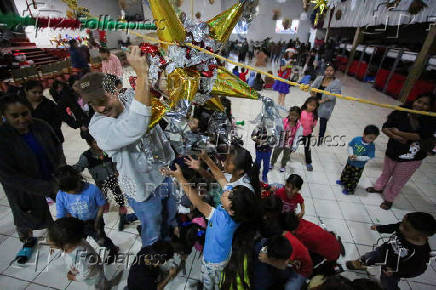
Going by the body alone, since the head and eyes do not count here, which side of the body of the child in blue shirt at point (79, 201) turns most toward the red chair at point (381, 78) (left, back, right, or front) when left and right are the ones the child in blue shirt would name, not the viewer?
left

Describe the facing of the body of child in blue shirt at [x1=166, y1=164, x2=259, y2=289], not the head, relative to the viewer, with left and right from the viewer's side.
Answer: facing to the left of the viewer

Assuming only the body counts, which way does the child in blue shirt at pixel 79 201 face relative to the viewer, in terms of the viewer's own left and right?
facing the viewer

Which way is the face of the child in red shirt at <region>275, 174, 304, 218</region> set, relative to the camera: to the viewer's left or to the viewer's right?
to the viewer's left

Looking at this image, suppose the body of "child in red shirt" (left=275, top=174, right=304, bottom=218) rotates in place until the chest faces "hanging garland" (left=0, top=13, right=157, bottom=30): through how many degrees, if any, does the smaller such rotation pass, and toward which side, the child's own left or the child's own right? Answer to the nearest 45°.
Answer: approximately 135° to the child's own right

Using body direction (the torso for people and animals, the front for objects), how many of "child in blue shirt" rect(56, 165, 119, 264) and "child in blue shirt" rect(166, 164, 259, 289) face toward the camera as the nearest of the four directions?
1

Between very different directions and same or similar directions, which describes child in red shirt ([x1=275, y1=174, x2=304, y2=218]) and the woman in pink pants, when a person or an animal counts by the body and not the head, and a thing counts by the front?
same or similar directions

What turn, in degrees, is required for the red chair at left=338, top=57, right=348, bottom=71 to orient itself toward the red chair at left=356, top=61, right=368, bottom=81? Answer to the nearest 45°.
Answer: approximately 45° to its left

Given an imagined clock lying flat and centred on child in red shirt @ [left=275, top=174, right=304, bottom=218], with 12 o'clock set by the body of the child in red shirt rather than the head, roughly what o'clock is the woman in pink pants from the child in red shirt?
The woman in pink pants is roughly at 6 o'clock from the child in red shirt.

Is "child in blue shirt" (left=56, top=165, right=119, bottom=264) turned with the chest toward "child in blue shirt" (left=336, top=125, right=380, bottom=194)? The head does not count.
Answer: no

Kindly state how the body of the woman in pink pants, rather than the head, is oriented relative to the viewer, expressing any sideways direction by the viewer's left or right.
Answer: facing the viewer and to the left of the viewer

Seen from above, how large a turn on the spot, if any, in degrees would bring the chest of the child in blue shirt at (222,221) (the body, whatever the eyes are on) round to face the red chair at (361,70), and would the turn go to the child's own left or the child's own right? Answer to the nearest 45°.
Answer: approximately 135° to the child's own right

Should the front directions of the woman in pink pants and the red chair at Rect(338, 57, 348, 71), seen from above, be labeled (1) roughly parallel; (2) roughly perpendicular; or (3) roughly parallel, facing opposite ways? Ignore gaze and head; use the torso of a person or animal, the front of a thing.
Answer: roughly parallel

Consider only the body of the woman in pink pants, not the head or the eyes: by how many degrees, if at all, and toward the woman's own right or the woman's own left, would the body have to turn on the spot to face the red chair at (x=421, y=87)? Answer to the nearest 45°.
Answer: approximately 135° to the woman's own right

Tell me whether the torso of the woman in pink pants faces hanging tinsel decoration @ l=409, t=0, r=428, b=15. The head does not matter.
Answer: no

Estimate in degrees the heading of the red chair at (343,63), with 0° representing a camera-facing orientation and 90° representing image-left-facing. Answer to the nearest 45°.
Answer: approximately 45°
